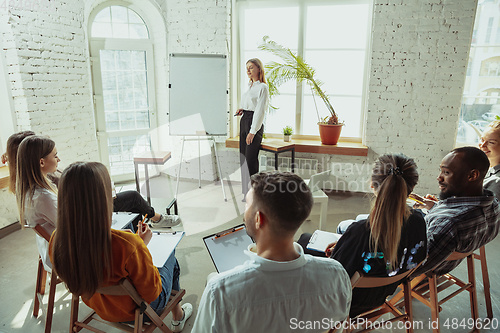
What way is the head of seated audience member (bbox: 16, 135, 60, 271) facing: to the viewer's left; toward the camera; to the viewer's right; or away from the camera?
to the viewer's right

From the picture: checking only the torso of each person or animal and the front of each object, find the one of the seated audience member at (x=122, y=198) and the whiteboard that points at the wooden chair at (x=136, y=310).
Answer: the whiteboard

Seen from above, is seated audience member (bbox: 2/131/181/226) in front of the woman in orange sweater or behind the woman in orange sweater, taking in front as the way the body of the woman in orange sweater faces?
in front

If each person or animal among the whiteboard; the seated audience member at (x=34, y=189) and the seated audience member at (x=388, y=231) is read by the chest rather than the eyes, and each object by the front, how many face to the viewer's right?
1

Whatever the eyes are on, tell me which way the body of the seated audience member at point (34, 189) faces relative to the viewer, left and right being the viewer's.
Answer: facing to the right of the viewer

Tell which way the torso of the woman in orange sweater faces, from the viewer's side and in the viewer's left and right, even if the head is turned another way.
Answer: facing away from the viewer and to the right of the viewer

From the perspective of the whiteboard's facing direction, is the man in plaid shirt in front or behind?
in front

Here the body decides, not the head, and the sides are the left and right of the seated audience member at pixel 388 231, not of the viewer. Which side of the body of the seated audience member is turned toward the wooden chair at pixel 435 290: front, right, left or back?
right

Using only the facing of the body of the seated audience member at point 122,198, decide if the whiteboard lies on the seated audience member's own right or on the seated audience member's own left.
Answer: on the seated audience member's own left

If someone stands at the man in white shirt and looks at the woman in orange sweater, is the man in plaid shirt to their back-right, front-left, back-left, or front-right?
back-right

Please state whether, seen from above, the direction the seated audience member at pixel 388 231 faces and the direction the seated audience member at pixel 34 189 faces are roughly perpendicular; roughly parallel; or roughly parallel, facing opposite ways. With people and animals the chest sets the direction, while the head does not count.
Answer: roughly perpendicular

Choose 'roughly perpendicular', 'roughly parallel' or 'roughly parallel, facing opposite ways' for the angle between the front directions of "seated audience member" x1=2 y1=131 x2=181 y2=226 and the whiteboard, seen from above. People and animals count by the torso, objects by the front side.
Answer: roughly perpendicular

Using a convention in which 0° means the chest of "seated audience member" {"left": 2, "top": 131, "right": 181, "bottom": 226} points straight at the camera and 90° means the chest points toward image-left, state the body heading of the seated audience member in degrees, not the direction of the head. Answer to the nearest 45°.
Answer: approximately 270°

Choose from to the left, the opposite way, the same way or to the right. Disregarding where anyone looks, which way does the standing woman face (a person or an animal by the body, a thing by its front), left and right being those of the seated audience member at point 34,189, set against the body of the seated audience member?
the opposite way

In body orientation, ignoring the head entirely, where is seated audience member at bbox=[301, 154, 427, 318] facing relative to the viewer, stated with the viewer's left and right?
facing away from the viewer and to the left of the viewer

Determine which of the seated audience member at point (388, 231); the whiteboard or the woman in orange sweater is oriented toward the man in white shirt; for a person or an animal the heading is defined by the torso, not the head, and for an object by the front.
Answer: the whiteboard
